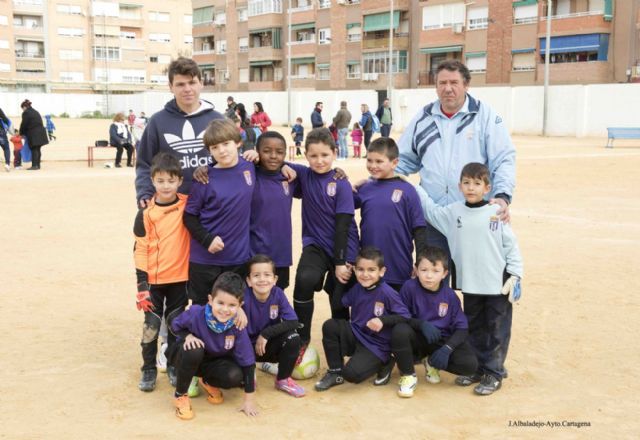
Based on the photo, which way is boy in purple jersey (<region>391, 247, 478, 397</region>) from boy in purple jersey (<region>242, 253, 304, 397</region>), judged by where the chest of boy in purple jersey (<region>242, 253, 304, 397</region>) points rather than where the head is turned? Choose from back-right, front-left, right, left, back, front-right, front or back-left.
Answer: left

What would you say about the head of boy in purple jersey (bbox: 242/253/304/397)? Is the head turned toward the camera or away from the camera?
toward the camera

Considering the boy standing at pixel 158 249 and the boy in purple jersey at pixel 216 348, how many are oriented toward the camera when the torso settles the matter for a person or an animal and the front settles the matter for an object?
2

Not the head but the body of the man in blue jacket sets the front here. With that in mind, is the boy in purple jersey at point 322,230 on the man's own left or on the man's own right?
on the man's own right

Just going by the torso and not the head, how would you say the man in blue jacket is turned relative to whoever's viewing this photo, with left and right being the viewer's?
facing the viewer

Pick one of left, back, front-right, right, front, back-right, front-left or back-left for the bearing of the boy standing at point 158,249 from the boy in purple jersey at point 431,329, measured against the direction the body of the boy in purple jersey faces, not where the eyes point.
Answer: right

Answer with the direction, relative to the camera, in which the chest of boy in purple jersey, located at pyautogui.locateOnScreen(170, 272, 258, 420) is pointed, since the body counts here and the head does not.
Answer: toward the camera

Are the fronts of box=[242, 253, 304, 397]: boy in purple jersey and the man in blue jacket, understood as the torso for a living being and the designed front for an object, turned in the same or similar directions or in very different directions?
same or similar directions

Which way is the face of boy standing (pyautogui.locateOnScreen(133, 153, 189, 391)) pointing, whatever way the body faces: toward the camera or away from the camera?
toward the camera

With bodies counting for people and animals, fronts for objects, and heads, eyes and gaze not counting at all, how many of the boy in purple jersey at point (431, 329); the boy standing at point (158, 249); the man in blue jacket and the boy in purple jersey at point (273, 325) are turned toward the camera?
4

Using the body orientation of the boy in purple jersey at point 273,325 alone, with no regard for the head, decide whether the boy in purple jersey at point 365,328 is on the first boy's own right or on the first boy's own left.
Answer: on the first boy's own left

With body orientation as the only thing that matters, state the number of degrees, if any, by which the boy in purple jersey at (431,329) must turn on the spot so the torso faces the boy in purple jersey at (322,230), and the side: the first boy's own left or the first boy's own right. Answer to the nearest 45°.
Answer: approximately 90° to the first boy's own right

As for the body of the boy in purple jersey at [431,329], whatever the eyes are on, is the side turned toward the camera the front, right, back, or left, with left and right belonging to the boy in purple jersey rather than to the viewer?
front

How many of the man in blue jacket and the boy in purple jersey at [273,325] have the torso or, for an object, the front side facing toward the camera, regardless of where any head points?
2

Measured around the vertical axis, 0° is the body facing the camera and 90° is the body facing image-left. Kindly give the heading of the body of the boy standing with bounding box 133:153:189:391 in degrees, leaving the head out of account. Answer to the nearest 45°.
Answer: approximately 0°
